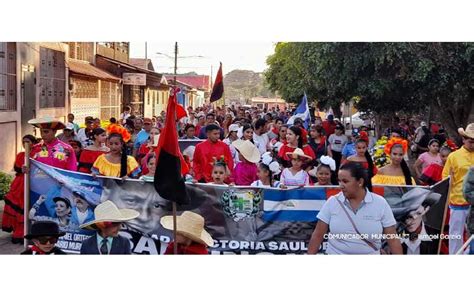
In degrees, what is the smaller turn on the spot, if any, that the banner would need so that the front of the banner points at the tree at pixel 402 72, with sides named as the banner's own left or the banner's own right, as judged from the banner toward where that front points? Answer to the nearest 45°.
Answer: approximately 135° to the banner's own left

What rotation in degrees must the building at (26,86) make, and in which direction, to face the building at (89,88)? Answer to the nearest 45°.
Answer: approximately 135° to its left

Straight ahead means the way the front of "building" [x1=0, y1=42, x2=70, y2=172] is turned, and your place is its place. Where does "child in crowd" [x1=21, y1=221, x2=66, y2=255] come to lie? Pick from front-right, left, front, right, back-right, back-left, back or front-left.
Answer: front-right

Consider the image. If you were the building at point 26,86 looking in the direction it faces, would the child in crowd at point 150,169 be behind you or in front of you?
in front

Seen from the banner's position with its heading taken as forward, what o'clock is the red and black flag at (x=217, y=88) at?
The red and black flag is roughly at 6 o'clock from the banner.

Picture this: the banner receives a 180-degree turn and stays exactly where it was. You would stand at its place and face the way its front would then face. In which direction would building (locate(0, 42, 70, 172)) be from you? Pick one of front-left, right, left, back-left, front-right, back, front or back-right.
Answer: front-left

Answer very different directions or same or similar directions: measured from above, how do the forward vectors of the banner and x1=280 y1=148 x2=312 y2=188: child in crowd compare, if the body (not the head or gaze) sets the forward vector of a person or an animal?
same or similar directions

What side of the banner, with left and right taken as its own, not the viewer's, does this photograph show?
front

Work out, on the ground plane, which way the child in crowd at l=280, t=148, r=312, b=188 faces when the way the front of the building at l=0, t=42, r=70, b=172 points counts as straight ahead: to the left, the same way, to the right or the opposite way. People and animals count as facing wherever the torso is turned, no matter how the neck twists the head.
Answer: to the right

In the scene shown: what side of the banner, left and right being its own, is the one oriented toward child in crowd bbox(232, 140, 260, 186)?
back

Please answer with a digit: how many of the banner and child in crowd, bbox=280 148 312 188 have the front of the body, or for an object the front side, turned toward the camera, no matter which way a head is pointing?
2

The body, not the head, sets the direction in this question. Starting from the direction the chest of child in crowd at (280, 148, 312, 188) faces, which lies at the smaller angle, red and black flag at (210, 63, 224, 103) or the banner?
the banner

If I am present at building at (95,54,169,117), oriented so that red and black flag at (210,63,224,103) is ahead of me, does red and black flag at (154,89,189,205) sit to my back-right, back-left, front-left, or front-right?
front-right

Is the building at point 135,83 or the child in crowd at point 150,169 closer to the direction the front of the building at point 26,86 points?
the child in crowd

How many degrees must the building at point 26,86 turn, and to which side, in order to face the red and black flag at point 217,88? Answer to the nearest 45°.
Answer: approximately 45° to its left

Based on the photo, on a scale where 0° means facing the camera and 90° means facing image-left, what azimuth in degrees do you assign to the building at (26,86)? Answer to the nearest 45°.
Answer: approximately 315°
